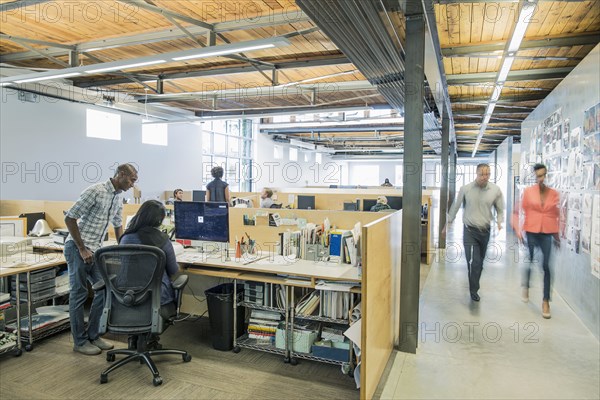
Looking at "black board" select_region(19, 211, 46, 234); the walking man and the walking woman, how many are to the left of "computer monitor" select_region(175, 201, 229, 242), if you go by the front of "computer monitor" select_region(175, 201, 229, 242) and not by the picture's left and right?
2

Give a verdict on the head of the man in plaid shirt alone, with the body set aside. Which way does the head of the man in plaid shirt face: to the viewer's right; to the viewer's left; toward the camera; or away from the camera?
to the viewer's right

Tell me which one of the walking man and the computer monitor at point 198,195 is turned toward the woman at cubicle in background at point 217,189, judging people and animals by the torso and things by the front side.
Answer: the computer monitor

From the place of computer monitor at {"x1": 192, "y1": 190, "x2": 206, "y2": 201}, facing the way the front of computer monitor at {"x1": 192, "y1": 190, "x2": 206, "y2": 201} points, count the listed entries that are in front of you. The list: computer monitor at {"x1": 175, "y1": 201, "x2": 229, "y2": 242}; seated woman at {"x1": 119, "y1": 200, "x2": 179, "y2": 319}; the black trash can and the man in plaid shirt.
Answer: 4

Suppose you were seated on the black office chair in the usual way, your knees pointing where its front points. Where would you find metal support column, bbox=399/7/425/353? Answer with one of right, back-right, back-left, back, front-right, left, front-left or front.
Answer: front-right

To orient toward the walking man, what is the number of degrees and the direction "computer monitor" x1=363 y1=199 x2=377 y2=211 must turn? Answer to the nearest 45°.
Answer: approximately 45° to its left

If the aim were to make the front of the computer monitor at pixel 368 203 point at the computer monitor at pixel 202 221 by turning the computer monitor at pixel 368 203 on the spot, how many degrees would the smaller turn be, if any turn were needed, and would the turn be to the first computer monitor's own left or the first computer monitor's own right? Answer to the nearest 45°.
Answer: approximately 45° to the first computer monitor's own right

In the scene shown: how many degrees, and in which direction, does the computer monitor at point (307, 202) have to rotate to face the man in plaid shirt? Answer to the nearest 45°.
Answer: approximately 45° to its right

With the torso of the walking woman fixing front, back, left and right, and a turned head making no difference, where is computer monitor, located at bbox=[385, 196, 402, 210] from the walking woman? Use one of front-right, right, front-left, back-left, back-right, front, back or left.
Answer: back-right

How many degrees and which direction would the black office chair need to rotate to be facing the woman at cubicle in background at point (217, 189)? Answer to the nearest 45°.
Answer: approximately 45° to its left

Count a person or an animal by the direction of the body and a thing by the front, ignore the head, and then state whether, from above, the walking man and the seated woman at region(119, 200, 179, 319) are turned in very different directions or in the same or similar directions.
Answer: very different directions
